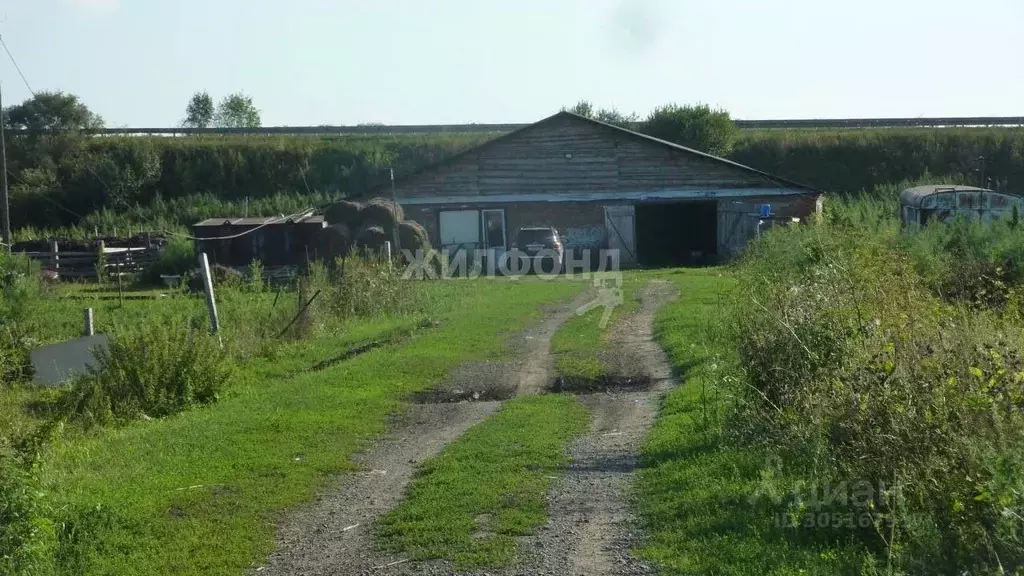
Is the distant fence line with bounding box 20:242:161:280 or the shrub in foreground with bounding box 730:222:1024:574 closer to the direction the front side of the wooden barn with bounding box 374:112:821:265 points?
the shrub in foreground

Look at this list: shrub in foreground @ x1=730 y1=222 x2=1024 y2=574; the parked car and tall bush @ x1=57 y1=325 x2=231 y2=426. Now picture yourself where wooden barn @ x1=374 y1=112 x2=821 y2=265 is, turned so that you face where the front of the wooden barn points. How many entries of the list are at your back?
0

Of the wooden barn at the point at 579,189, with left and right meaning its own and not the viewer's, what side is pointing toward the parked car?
front

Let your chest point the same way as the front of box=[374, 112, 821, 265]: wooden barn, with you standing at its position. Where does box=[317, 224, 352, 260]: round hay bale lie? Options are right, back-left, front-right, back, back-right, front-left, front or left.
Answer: front-right

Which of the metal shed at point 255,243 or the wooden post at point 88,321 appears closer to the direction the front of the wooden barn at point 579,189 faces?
the wooden post

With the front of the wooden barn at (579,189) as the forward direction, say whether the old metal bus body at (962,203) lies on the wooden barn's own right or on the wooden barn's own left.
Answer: on the wooden barn's own left

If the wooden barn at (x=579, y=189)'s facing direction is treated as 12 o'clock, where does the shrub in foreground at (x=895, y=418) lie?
The shrub in foreground is roughly at 12 o'clock from the wooden barn.

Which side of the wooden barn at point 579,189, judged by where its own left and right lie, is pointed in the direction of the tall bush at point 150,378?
front

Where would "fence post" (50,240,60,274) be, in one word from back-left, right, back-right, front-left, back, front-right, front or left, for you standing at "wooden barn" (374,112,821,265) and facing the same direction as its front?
right

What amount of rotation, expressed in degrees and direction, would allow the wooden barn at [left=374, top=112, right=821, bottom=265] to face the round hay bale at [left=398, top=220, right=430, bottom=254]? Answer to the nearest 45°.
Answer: approximately 45° to its right

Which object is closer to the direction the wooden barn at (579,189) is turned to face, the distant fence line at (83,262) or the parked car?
the parked car

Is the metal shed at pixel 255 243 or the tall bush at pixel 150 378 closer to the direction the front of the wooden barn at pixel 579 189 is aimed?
the tall bush

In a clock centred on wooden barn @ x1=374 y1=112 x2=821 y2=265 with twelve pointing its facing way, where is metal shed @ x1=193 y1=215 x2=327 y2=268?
The metal shed is roughly at 2 o'clock from the wooden barn.

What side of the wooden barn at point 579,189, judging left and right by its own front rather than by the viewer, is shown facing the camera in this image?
front

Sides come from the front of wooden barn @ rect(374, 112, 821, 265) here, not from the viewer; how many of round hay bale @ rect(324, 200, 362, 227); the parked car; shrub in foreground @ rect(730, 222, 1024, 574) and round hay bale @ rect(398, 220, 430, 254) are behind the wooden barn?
0

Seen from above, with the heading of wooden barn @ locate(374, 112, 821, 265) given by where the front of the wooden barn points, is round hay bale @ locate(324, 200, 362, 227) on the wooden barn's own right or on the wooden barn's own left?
on the wooden barn's own right
